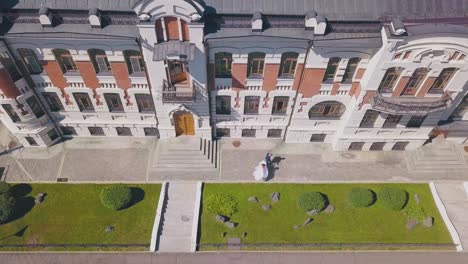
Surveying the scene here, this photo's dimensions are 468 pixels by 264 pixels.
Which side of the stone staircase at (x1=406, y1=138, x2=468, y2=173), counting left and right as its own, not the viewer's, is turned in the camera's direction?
front

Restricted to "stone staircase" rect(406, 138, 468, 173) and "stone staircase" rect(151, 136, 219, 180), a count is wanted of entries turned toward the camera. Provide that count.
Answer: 2

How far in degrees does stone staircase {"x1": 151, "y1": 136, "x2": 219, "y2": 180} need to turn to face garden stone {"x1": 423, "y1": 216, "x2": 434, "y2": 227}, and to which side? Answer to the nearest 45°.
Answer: approximately 45° to its left

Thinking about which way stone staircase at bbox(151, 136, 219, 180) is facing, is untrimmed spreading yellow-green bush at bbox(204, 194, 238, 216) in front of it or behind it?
in front

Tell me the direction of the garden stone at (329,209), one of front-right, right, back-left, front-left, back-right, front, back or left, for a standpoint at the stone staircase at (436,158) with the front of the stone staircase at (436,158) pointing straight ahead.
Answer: front-right

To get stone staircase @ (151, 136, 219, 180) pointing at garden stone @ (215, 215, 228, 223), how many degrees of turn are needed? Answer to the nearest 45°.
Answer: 0° — it already faces it

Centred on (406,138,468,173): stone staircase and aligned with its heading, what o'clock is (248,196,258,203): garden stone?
The garden stone is roughly at 2 o'clock from the stone staircase.

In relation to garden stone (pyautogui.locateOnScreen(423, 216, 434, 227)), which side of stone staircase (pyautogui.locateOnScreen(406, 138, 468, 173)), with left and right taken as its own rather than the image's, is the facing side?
front

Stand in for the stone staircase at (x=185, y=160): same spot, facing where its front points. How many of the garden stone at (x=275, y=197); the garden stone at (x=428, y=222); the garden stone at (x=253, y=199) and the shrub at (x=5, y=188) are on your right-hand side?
1

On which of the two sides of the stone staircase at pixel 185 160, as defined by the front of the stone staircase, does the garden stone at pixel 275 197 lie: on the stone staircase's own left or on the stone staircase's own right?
on the stone staircase's own left

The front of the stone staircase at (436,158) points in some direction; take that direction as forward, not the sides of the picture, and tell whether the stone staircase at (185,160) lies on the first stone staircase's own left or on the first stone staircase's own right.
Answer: on the first stone staircase's own right

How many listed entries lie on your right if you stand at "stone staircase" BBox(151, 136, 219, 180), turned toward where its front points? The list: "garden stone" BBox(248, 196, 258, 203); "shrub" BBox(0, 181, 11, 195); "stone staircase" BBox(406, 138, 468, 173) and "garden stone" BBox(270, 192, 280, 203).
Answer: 1

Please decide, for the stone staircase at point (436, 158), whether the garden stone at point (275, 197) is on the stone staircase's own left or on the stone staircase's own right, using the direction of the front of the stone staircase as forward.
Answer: on the stone staircase's own right

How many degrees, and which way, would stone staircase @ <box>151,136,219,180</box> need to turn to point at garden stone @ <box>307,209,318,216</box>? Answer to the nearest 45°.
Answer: approximately 45° to its left

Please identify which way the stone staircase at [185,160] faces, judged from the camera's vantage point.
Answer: facing the viewer
